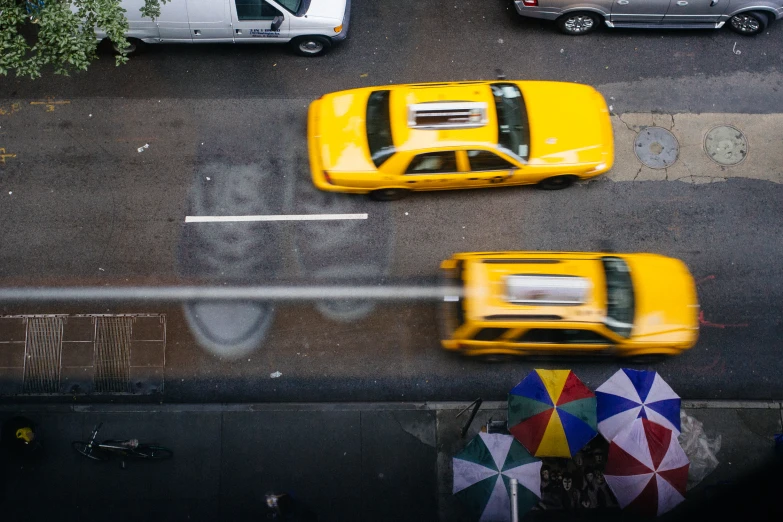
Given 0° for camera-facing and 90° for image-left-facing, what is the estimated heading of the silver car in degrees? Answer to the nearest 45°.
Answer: approximately 270°

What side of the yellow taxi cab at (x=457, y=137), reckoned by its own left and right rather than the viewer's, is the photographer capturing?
right

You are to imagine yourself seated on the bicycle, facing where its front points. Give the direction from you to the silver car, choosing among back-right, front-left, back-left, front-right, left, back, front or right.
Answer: back

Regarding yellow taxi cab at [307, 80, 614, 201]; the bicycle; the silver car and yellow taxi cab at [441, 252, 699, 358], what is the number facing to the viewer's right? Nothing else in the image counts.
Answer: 3

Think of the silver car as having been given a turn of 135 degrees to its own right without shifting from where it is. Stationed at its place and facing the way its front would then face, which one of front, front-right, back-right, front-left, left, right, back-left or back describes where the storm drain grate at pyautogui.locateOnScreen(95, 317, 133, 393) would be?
front

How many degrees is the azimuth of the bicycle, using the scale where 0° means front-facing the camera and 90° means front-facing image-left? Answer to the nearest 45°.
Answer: approximately 90°

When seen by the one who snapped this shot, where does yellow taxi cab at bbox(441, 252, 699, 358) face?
facing to the right of the viewer

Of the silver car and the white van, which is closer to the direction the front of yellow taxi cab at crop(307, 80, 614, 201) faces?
the silver car

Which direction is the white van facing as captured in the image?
to the viewer's right

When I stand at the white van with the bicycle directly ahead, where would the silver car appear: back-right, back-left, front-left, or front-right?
back-left

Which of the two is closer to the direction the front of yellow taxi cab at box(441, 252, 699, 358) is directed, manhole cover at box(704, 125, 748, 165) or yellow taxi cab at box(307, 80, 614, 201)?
the manhole cover

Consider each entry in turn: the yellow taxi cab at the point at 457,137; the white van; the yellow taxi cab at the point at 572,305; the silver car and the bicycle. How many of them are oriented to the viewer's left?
1

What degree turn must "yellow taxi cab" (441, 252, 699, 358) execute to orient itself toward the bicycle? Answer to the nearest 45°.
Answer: approximately 180°

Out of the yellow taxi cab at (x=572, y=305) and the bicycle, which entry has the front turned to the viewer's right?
the yellow taxi cab

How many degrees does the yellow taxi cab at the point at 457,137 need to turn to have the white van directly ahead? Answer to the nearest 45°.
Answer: approximately 180°
